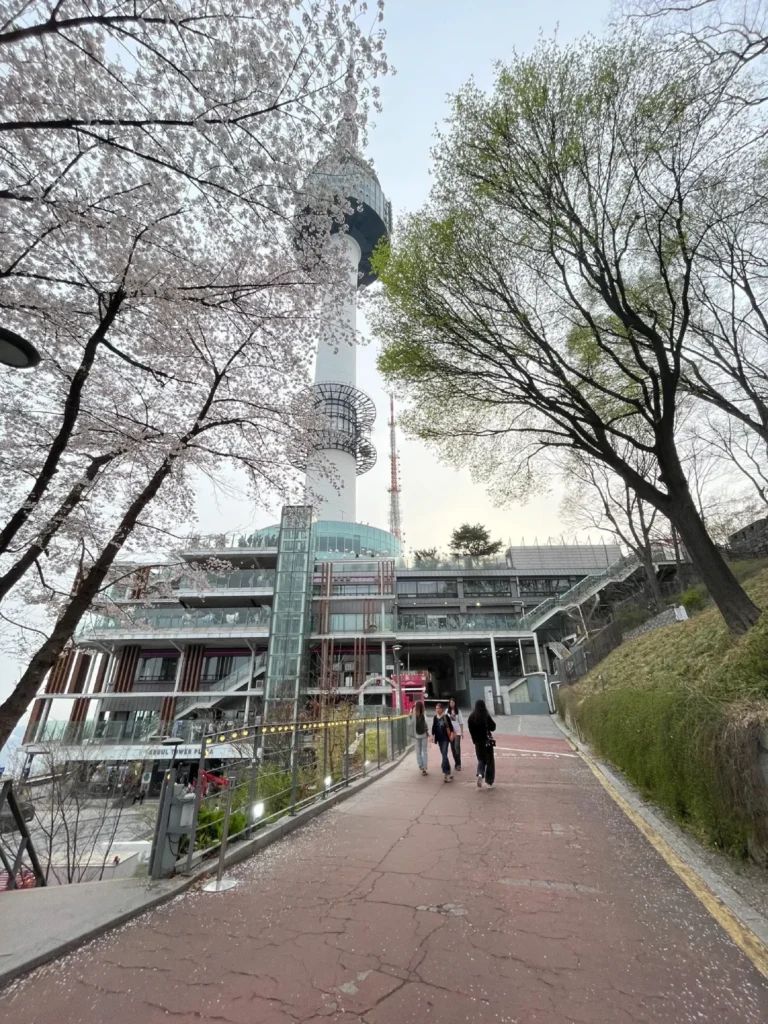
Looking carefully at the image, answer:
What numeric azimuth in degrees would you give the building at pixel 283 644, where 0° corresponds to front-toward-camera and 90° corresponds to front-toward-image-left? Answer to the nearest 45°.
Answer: approximately 0°

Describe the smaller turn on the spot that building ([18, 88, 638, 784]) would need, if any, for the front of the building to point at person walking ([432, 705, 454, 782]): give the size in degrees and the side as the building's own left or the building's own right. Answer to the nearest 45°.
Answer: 0° — it already faces them

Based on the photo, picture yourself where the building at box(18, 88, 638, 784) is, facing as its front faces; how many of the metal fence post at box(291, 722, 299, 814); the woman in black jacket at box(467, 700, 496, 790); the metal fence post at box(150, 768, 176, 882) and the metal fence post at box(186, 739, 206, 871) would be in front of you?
4

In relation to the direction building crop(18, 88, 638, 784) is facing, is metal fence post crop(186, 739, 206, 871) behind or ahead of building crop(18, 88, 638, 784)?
ahead

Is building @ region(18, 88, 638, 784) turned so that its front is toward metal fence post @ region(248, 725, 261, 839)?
yes

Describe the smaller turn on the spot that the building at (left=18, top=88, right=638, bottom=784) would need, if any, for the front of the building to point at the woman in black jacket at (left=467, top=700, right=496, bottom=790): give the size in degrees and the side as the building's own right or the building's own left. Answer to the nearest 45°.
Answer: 0° — it already faces them
